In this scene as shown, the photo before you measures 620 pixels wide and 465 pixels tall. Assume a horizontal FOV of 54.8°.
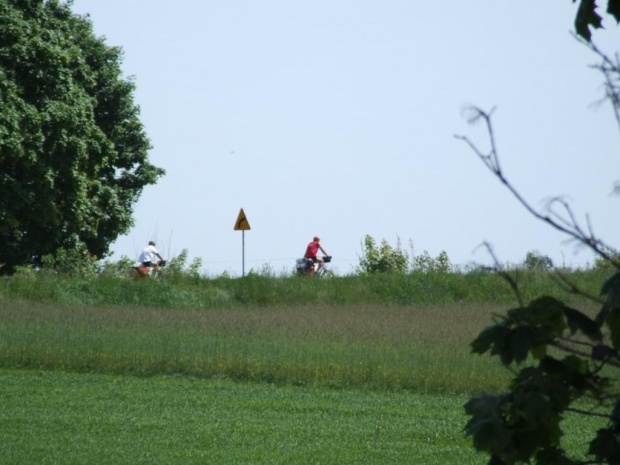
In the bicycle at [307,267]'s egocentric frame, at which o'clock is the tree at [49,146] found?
The tree is roughly at 6 o'clock from the bicycle.

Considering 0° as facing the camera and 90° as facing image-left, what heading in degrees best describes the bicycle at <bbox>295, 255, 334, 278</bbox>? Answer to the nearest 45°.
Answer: approximately 270°

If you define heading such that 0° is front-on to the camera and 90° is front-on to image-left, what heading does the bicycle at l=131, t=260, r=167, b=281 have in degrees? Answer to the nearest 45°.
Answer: approximately 270°

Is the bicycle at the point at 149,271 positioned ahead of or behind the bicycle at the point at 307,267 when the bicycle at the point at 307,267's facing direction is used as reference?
behind

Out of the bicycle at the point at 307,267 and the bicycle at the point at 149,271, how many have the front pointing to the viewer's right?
2
